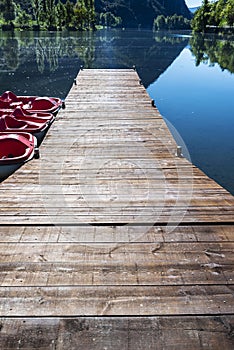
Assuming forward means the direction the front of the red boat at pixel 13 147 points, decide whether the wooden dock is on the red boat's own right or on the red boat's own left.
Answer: on the red boat's own right

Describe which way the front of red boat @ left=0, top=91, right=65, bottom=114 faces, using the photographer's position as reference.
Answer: facing to the right of the viewer

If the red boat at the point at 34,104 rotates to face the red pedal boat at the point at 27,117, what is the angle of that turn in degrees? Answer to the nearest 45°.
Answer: approximately 90° to its right

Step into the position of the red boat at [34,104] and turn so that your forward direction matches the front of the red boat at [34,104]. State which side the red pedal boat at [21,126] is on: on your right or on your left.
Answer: on your right

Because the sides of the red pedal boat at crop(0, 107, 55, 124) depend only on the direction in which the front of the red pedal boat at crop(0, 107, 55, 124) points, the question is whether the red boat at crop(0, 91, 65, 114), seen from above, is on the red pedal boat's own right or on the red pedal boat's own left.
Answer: on the red pedal boat's own left

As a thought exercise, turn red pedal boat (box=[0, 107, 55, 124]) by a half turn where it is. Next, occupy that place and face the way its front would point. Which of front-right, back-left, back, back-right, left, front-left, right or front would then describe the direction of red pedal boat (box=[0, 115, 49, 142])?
left

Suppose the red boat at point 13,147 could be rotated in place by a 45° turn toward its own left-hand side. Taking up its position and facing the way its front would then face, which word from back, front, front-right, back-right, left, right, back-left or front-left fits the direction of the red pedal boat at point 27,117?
front-left

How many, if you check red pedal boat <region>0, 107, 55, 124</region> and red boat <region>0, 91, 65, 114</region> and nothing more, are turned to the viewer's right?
2

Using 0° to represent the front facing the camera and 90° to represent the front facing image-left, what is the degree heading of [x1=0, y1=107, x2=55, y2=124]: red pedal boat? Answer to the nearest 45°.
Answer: approximately 270°

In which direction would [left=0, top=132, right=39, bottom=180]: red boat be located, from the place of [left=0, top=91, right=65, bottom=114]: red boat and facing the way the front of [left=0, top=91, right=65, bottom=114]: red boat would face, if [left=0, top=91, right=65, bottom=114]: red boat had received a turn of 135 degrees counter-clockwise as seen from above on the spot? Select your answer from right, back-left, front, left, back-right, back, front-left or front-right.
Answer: back-left

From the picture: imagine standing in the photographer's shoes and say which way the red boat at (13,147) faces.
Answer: facing to the right of the viewer

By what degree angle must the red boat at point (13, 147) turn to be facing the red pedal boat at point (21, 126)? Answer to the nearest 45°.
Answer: approximately 90° to its left

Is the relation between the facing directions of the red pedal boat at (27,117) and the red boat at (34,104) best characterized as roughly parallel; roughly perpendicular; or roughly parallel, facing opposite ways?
roughly parallel
